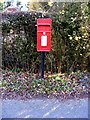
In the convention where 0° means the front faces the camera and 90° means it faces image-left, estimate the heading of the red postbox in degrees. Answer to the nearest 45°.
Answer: approximately 0°
